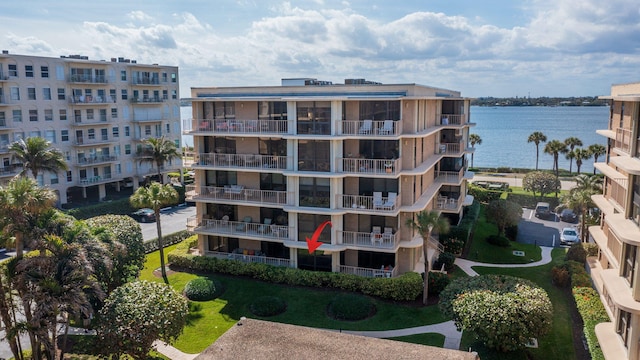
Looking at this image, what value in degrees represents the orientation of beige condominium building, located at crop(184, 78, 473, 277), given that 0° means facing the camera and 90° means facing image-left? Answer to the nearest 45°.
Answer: approximately 0°

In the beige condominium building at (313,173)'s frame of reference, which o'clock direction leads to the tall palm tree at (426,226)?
The tall palm tree is roughly at 10 o'clock from the beige condominium building.

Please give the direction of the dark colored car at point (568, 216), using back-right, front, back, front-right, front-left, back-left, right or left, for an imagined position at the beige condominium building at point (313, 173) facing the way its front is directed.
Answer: back-left

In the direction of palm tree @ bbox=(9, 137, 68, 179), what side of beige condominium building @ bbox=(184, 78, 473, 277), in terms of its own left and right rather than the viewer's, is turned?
right

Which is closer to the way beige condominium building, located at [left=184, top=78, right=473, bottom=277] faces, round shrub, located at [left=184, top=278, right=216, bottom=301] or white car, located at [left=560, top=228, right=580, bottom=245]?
the round shrub

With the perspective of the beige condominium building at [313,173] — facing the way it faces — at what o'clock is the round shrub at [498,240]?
The round shrub is roughly at 8 o'clock from the beige condominium building.

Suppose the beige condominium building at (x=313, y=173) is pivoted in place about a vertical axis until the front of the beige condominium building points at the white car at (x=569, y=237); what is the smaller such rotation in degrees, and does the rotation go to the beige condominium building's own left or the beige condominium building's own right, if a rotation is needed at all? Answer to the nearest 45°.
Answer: approximately 135° to the beige condominium building's own left

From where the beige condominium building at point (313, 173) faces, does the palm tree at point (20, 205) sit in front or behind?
in front

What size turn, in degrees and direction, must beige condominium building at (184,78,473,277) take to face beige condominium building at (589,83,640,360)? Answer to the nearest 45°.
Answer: approximately 45° to its left

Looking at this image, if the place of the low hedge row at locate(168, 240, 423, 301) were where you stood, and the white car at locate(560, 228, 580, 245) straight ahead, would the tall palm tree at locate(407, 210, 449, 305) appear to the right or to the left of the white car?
right
